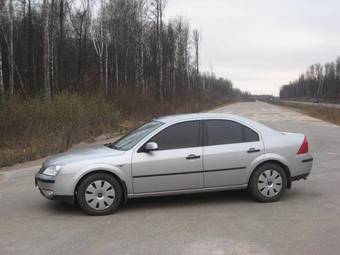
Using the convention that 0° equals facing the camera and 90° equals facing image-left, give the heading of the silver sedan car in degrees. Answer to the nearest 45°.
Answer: approximately 90°
